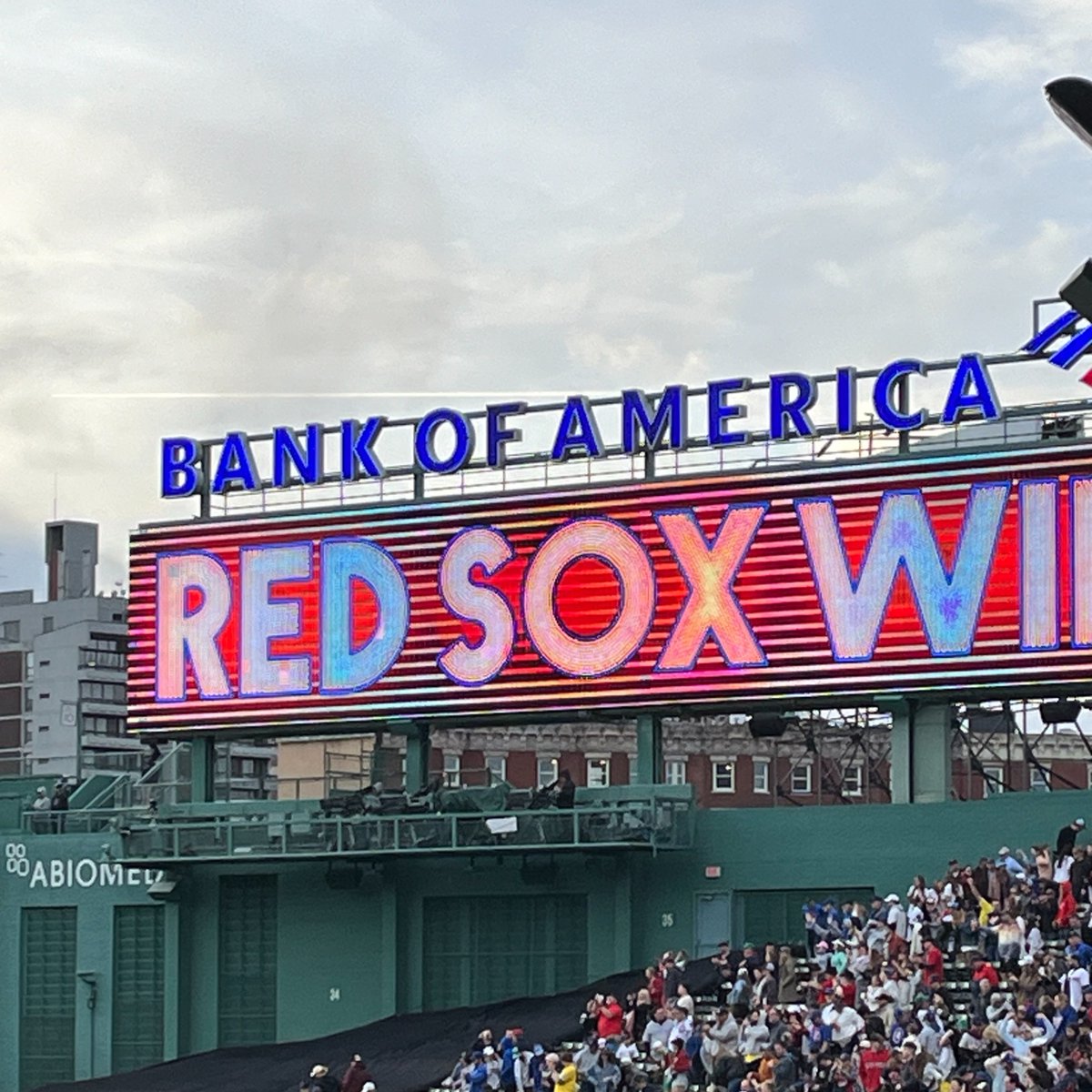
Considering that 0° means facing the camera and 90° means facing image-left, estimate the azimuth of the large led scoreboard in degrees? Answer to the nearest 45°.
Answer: approximately 45°

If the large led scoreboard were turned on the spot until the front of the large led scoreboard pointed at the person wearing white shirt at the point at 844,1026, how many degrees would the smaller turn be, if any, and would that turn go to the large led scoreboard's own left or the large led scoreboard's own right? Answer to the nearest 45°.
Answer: approximately 45° to the large led scoreboard's own left

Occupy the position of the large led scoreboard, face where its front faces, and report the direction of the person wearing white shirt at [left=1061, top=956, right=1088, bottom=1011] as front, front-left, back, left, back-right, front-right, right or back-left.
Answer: front-left

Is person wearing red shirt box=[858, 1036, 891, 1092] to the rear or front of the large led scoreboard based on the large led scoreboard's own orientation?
to the front

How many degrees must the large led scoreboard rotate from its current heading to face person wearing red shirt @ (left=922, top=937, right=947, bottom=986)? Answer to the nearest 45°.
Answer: approximately 45° to its left

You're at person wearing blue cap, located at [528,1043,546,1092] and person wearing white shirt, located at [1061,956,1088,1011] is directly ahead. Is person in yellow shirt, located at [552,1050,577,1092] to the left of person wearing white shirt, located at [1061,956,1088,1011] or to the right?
right

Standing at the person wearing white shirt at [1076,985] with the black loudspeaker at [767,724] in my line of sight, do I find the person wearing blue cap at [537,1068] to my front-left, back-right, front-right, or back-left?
front-left

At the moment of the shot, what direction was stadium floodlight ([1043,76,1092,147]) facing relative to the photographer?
facing to the left of the viewer

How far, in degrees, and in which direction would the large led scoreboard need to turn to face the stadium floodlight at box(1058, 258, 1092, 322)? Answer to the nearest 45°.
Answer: approximately 45° to its left

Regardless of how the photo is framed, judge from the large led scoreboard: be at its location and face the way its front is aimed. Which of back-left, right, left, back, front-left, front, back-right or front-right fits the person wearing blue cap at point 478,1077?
front

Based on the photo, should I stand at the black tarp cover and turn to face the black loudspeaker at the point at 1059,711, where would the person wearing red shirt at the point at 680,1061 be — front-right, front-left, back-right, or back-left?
front-right

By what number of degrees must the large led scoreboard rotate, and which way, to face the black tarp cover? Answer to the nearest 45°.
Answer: approximately 45° to its right
